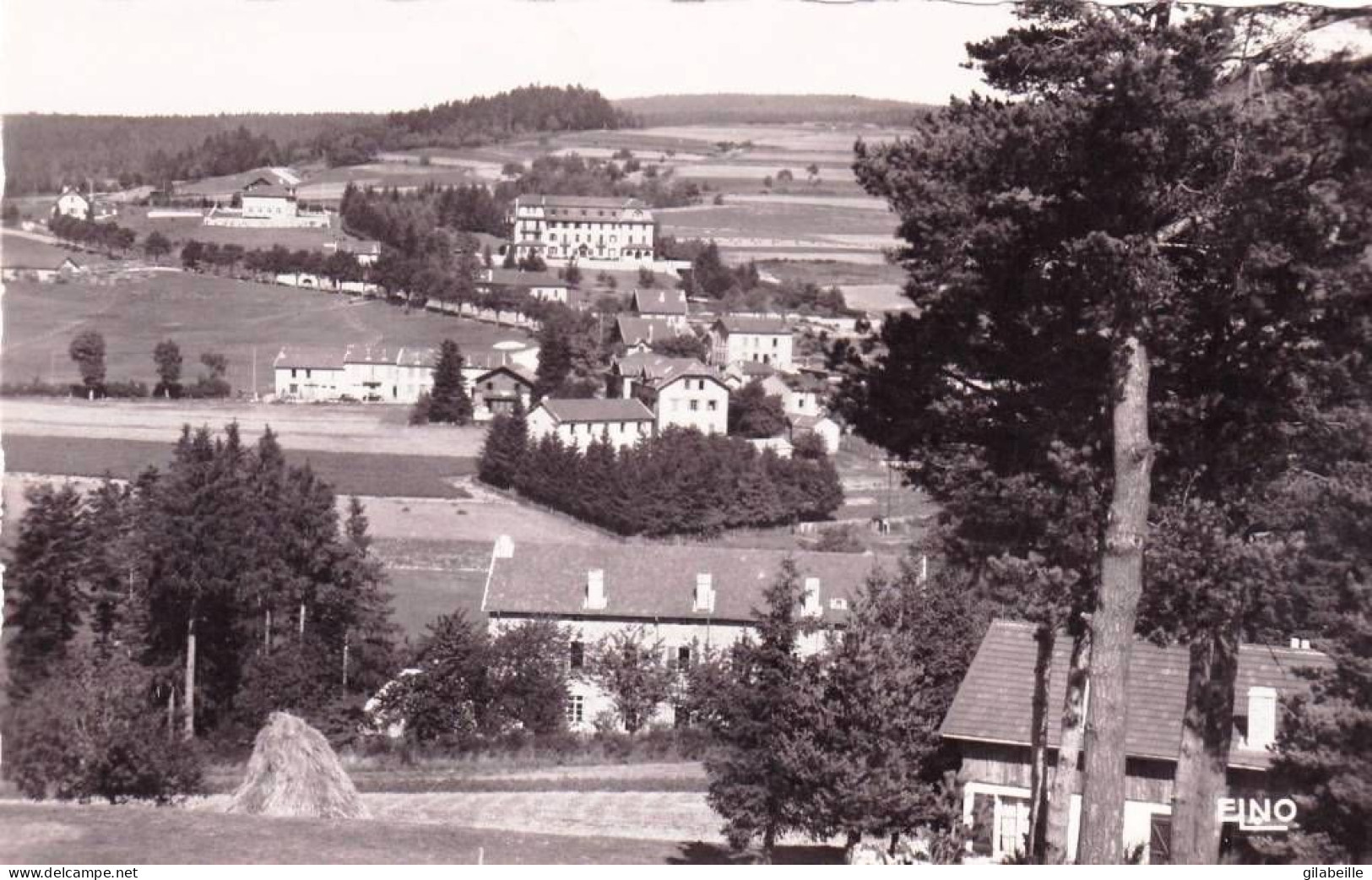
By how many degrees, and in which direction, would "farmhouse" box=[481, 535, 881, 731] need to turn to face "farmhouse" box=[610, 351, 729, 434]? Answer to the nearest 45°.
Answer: approximately 180°

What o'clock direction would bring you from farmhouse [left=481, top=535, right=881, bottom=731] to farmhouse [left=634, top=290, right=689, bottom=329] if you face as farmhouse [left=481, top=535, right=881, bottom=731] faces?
farmhouse [left=634, top=290, right=689, bottom=329] is roughly at 6 o'clock from farmhouse [left=481, top=535, right=881, bottom=731].

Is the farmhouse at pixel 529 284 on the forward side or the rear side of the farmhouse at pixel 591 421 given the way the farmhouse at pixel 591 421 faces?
on the rear side

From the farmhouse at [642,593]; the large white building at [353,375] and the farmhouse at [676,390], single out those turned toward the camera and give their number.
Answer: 3

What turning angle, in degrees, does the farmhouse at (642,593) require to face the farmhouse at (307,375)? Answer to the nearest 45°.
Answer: approximately 135° to its right

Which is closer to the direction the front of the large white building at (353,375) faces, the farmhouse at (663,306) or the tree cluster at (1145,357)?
the tree cluster

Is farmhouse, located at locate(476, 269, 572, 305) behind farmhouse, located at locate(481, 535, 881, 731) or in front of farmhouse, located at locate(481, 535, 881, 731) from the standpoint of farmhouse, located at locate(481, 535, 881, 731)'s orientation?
behind

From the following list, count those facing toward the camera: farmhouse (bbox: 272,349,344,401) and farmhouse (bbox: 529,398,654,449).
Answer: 2

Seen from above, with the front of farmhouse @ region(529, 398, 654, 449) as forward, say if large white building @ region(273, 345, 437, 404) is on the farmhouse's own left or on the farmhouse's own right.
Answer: on the farmhouse's own right

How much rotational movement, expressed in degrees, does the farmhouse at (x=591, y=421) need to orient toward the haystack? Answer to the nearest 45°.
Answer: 0° — it already faces it

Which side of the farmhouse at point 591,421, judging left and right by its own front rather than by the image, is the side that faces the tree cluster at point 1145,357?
front
